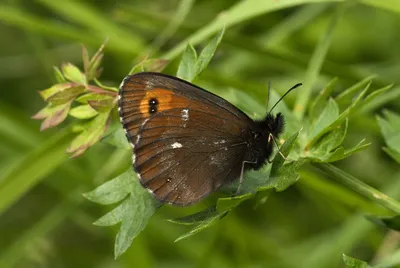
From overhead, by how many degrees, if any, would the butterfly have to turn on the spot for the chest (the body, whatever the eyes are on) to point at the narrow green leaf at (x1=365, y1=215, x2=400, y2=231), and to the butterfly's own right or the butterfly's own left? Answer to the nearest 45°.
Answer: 0° — it already faces it

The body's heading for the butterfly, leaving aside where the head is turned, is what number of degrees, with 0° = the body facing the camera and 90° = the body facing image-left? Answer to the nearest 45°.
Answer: approximately 270°
